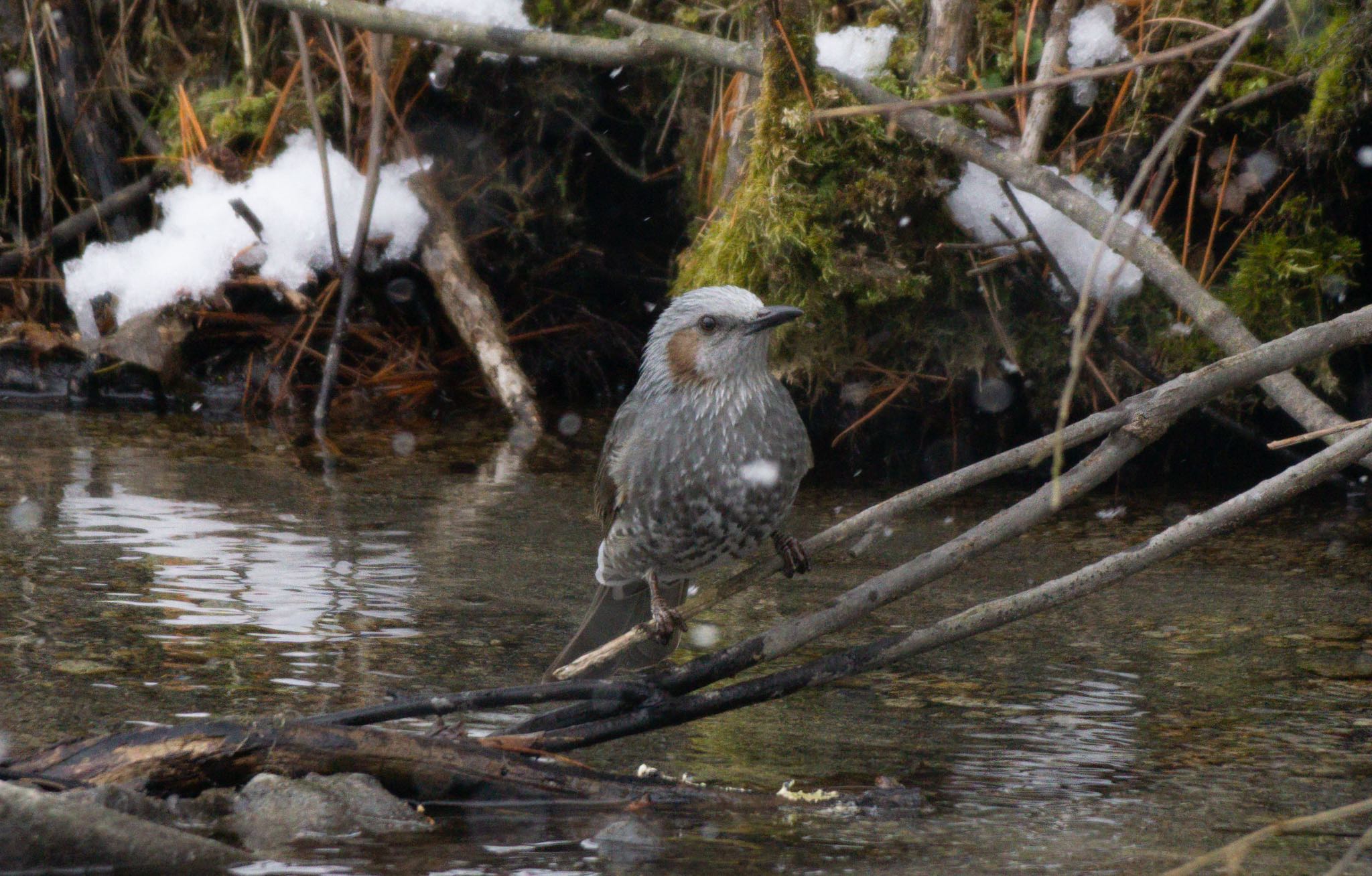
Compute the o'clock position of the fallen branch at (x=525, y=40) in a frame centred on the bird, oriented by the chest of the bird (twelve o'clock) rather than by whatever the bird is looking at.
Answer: The fallen branch is roughly at 7 o'clock from the bird.

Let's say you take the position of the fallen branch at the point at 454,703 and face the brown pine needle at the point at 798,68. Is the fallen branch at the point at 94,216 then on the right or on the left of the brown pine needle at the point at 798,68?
left

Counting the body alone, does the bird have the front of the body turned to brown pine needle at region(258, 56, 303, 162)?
no

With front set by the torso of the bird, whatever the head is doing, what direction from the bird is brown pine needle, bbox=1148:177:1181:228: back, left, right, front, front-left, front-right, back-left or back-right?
left

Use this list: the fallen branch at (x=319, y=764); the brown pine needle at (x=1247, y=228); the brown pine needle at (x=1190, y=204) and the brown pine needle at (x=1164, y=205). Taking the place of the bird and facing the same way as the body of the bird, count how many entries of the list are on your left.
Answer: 3

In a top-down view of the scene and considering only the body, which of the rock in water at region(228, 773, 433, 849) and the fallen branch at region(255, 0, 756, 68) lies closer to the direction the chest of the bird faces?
the rock in water

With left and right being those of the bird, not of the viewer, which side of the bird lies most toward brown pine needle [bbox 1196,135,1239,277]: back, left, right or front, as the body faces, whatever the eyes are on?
left

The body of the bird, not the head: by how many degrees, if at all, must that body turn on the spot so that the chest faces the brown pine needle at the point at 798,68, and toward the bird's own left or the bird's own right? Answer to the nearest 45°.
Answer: approximately 135° to the bird's own left

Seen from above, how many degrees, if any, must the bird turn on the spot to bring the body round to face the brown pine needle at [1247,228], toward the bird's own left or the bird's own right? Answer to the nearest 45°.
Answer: approximately 90° to the bird's own left

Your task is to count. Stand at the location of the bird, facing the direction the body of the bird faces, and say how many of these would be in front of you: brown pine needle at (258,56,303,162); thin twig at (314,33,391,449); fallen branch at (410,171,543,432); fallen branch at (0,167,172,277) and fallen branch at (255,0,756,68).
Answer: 0

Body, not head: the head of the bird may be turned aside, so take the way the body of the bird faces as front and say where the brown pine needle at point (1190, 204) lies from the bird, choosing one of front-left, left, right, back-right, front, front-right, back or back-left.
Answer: left

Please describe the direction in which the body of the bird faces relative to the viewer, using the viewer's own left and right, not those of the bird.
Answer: facing the viewer and to the right of the viewer
